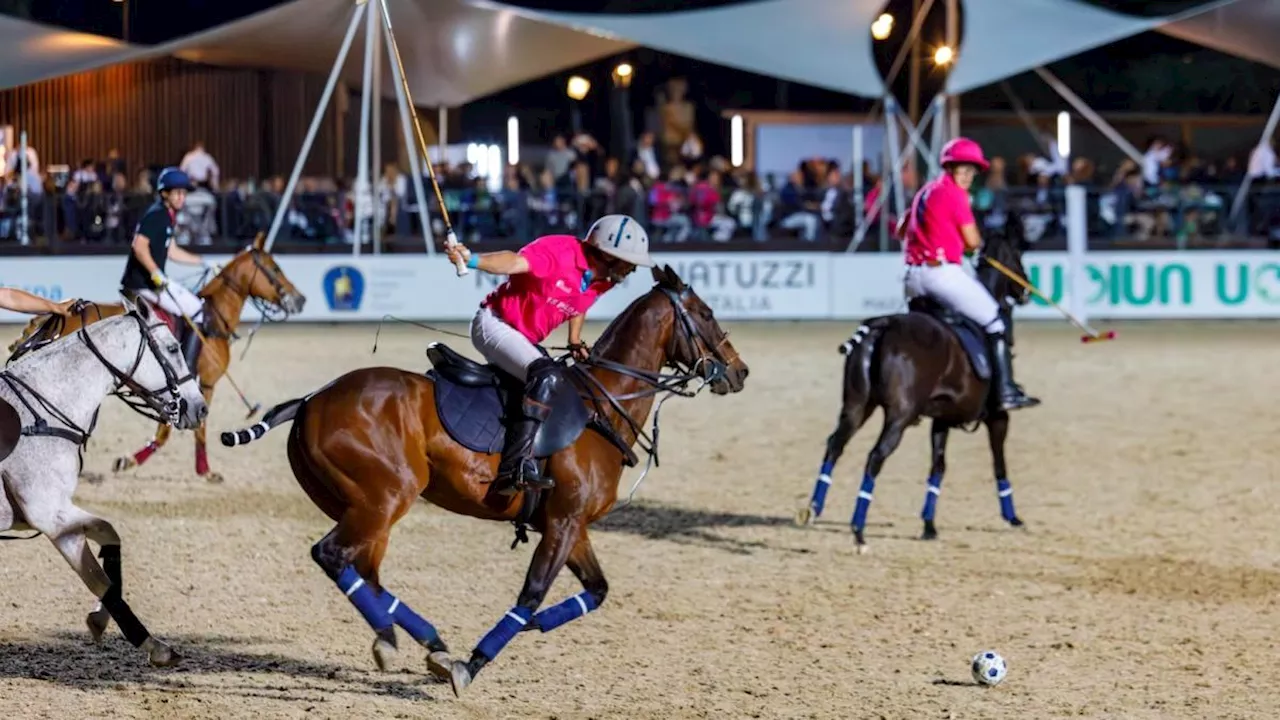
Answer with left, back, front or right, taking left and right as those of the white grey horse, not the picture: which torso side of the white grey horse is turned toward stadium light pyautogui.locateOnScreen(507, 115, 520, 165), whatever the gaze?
left

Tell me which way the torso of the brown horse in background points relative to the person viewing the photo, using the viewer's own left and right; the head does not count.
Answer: facing to the right of the viewer

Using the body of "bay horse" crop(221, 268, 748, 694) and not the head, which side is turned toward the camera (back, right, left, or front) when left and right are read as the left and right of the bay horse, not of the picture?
right

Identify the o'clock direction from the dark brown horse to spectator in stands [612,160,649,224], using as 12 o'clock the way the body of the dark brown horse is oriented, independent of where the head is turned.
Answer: The spectator in stands is roughly at 10 o'clock from the dark brown horse.

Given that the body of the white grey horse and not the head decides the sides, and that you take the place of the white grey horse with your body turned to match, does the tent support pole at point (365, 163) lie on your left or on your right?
on your left

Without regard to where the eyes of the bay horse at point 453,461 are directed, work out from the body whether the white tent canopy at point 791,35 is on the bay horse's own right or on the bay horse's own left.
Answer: on the bay horse's own left

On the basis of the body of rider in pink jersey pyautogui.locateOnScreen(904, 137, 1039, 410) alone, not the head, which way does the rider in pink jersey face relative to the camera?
to the viewer's right

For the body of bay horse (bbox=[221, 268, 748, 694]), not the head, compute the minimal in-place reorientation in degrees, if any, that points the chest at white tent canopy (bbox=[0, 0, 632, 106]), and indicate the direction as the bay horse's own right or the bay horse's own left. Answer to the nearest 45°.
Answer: approximately 90° to the bay horse's own left

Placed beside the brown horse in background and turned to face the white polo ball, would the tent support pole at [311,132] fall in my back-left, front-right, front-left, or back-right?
back-left

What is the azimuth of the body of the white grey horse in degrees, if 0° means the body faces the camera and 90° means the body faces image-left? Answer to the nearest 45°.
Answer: approximately 270°

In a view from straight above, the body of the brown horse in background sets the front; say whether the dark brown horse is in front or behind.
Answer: in front

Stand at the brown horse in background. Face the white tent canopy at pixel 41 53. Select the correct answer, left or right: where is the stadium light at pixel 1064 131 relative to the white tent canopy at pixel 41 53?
right
